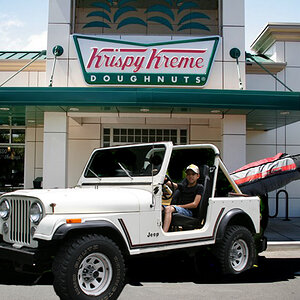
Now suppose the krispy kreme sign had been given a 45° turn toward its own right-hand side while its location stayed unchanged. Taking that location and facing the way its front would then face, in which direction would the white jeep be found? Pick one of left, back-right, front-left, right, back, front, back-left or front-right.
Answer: front-left

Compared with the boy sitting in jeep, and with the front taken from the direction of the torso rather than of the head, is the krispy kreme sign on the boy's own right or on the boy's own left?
on the boy's own right

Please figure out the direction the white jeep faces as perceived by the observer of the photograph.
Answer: facing the viewer and to the left of the viewer

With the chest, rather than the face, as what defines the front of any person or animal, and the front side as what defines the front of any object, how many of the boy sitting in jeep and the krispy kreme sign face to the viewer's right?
0

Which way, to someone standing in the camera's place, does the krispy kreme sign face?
facing the viewer

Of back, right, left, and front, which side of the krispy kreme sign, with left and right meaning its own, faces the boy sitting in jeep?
front
